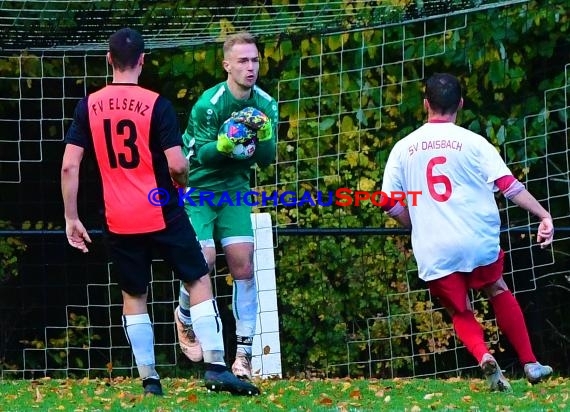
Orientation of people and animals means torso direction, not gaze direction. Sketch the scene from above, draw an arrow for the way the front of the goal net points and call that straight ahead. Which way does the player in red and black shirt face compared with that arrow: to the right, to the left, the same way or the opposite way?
the opposite way

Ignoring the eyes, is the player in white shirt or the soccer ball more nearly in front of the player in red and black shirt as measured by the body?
the soccer ball

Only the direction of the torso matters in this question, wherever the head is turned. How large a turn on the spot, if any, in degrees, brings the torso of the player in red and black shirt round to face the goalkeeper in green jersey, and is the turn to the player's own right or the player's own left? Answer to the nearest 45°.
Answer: approximately 45° to the player's own right

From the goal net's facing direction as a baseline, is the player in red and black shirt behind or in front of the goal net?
in front

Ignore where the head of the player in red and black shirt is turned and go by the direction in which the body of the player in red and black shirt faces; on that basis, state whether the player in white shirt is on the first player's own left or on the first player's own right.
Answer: on the first player's own right

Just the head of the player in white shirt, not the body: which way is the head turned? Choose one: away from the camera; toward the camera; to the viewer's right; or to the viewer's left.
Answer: away from the camera

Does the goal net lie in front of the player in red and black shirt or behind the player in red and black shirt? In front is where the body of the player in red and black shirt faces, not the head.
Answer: in front

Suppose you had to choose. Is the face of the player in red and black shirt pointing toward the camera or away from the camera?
away from the camera

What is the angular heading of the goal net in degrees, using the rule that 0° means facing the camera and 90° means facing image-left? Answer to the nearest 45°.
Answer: approximately 0°

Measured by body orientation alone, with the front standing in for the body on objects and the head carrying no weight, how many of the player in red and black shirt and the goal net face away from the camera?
1

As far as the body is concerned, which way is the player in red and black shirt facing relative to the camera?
away from the camera
